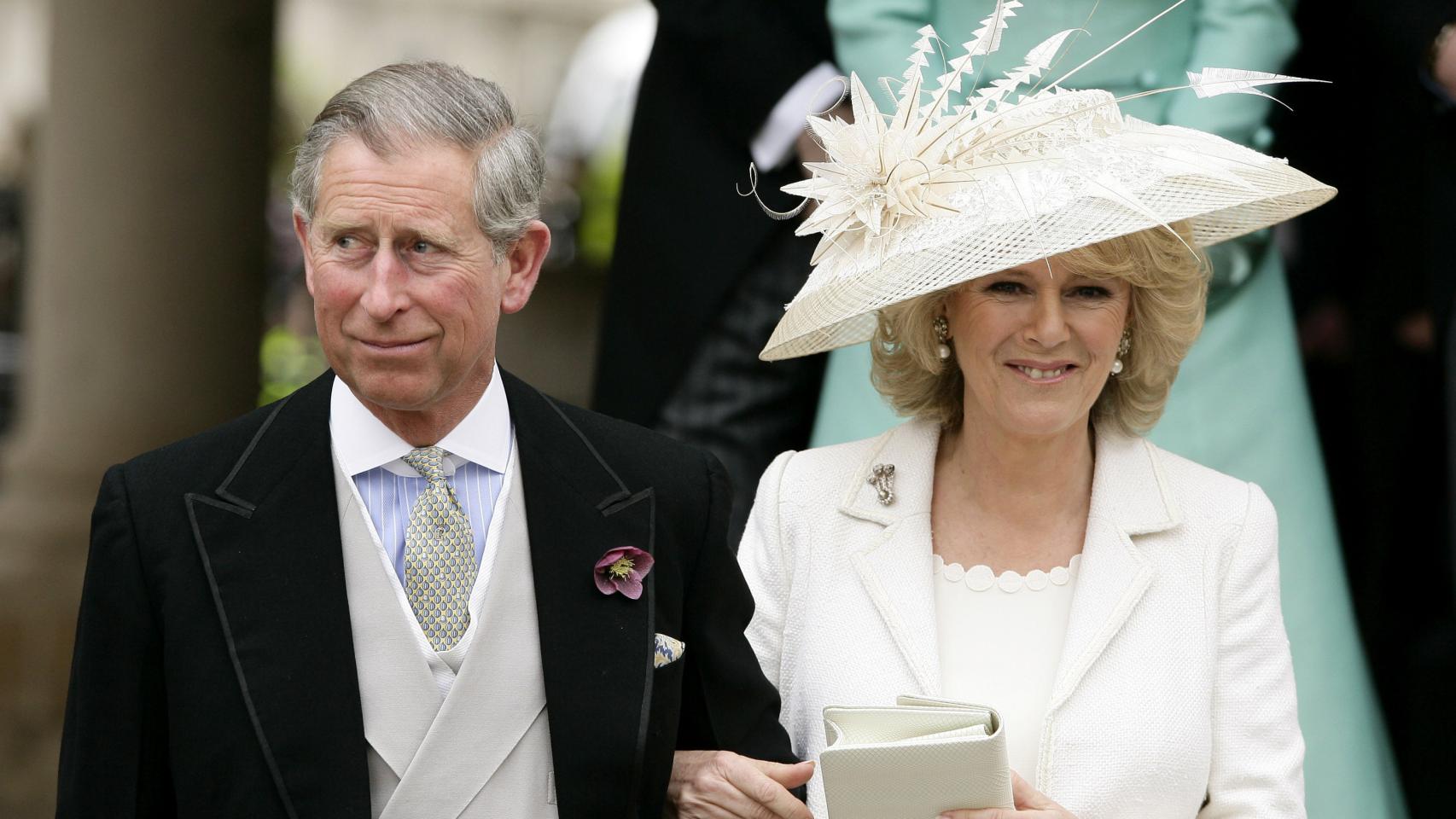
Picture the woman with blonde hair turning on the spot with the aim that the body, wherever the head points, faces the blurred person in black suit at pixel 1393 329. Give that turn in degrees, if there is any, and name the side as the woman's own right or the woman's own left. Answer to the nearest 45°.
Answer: approximately 135° to the woman's own left

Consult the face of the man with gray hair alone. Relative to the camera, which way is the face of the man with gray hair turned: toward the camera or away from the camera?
toward the camera

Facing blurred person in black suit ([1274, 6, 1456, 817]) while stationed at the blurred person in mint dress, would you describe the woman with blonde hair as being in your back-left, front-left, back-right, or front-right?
back-right

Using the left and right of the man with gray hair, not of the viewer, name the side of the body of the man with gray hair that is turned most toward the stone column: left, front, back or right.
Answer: back

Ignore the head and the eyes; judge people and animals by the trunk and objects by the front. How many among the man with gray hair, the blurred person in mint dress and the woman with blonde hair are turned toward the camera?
3

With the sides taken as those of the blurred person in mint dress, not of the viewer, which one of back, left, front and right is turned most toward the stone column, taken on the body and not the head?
right

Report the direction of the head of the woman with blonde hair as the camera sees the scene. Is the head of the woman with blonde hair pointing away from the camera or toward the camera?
toward the camera

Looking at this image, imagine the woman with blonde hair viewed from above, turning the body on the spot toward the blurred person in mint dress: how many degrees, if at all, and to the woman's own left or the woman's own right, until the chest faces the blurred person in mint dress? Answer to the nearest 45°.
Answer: approximately 135° to the woman's own left

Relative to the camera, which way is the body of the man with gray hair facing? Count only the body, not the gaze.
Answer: toward the camera

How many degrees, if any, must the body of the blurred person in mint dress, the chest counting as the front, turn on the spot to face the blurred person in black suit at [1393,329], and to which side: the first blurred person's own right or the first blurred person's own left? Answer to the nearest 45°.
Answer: approximately 135° to the first blurred person's own left

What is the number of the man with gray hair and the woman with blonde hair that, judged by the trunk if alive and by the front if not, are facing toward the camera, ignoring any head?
2

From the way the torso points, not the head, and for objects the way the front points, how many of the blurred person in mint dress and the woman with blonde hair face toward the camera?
2

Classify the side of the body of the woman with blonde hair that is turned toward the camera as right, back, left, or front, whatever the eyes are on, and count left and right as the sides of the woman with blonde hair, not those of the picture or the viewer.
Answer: front

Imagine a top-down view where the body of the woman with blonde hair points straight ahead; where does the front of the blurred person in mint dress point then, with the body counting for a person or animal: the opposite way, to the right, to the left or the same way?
the same way

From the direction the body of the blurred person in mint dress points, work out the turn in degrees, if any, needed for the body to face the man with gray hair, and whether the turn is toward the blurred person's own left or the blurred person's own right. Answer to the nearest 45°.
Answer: approximately 45° to the blurred person's own right
